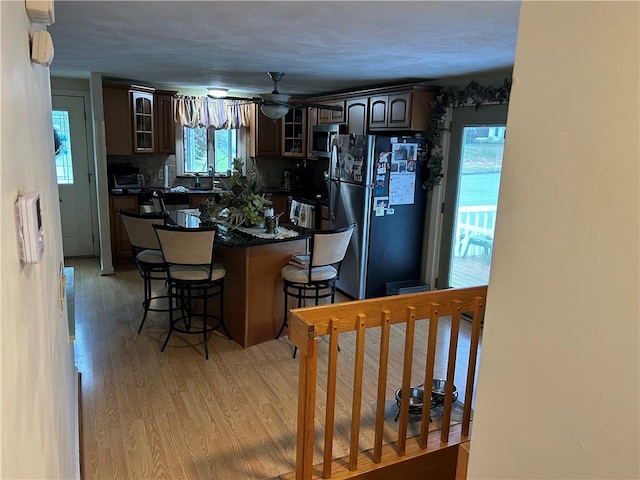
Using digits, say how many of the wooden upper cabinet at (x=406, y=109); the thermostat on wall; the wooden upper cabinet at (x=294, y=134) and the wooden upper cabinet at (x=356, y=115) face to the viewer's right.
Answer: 1

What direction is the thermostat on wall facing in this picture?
to the viewer's right

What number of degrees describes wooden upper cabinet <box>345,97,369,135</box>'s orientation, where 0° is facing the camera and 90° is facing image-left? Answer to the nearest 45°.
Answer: approximately 45°

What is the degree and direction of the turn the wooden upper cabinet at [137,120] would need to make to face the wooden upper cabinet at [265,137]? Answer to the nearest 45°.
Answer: approximately 45° to its left

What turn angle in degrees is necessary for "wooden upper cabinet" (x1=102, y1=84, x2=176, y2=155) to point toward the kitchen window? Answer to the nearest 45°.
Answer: approximately 90° to its left

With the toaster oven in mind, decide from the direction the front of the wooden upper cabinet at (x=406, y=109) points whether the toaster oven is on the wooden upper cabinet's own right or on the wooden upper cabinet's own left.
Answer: on the wooden upper cabinet's own right

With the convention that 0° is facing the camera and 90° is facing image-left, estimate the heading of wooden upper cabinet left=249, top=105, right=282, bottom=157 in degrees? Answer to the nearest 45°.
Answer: approximately 315°

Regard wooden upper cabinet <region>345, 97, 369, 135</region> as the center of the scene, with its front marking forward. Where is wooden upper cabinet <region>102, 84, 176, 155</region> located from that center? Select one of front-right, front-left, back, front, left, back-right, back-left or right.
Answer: front-right

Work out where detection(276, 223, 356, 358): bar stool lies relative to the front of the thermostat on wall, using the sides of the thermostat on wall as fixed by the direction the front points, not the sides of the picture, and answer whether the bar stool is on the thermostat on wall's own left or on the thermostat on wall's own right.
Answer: on the thermostat on wall's own left

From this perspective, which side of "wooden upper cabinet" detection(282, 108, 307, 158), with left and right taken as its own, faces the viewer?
front
